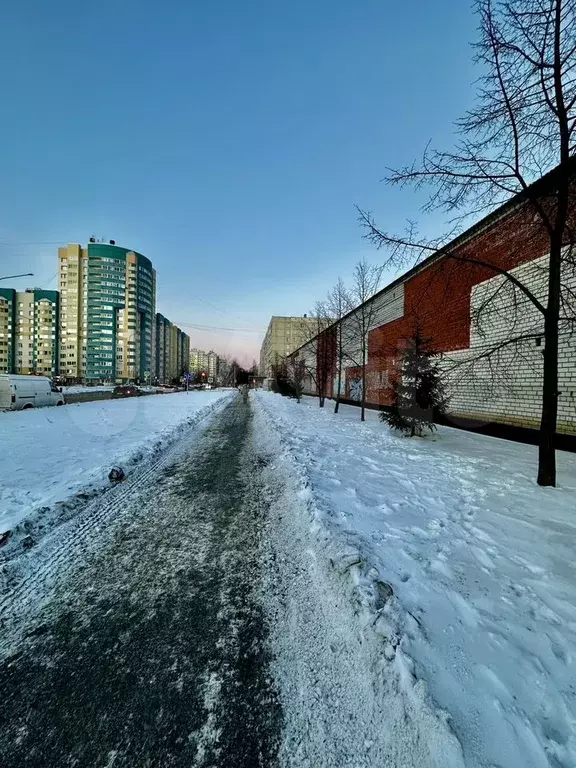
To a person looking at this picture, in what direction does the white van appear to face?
facing away from the viewer and to the right of the viewer

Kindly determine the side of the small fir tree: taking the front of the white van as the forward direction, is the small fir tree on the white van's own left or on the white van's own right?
on the white van's own right

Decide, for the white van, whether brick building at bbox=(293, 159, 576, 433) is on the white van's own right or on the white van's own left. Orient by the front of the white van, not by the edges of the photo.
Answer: on the white van's own right
